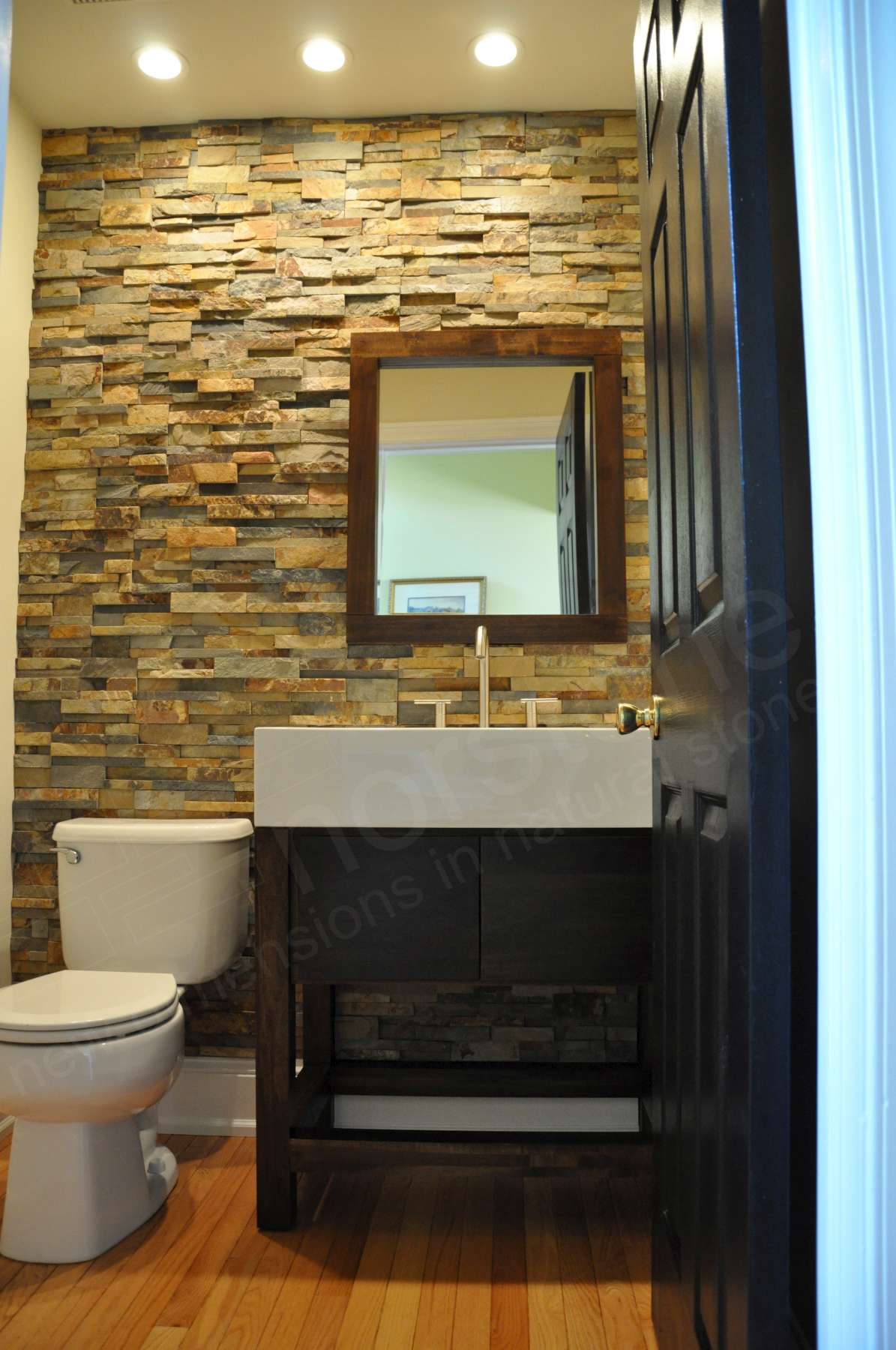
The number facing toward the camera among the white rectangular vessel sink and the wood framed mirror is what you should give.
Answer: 2

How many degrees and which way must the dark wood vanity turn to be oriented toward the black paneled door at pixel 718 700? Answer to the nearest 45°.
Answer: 0° — it already faces it

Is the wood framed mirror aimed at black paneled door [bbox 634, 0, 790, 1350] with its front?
yes

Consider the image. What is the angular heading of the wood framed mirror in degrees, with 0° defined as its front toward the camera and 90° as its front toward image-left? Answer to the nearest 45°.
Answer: approximately 0°

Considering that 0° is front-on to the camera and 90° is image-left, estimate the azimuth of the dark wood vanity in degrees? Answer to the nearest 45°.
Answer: approximately 0°
